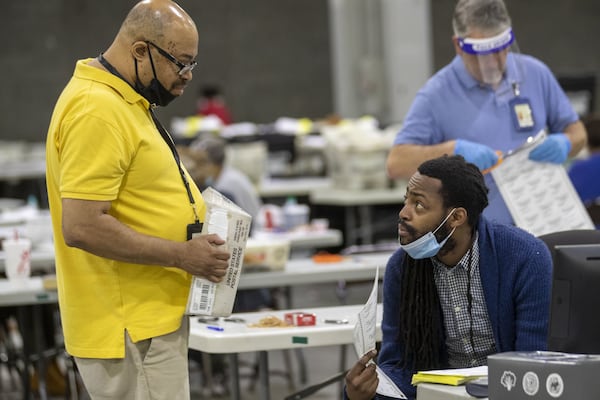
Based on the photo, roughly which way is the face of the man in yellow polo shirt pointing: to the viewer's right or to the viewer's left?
to the viewer's right

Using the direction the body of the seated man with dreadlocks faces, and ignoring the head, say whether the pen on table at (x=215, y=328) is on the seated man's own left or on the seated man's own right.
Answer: on the seated man's own right

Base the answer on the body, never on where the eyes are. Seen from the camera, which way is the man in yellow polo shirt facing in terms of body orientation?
to the viewer's right

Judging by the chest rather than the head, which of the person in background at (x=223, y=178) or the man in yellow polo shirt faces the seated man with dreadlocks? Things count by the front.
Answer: the man in yellow polo shirt

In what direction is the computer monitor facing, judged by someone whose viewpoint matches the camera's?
facing away from the viewer

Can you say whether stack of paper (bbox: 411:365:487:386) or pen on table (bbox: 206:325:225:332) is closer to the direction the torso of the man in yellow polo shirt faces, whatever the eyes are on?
the stack of paper
